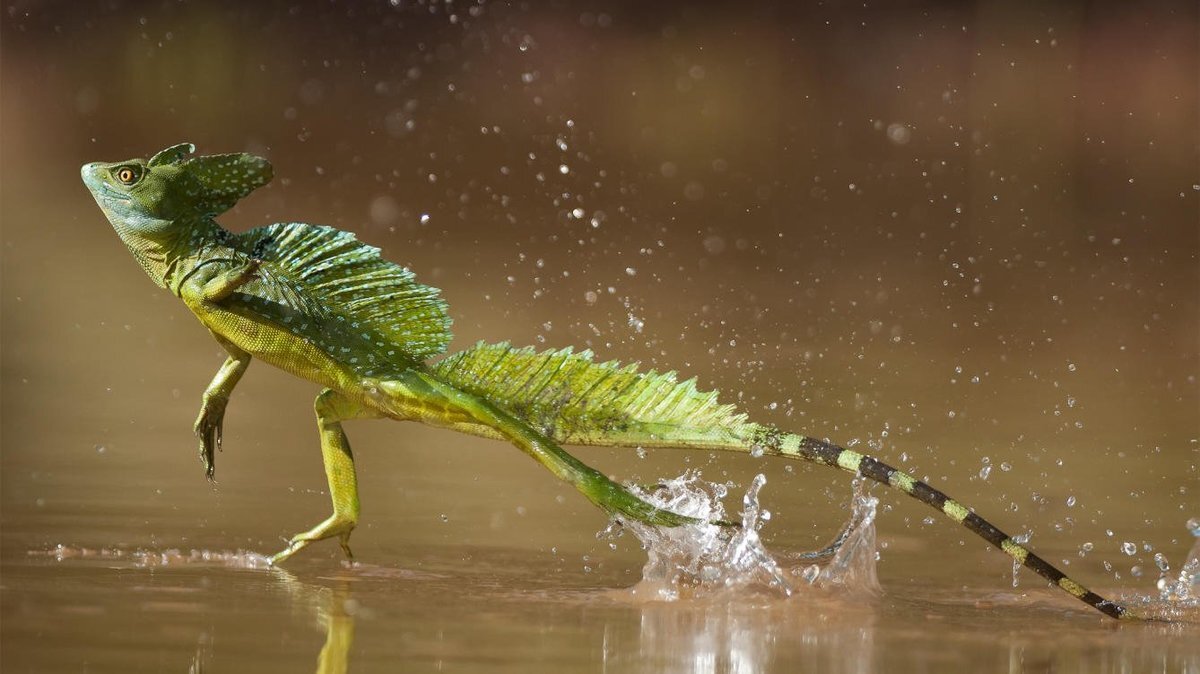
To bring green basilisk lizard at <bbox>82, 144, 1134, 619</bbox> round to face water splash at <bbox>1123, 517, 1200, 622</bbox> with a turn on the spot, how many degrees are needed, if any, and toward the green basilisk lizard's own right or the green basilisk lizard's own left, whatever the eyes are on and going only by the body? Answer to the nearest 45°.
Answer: approximately 180°

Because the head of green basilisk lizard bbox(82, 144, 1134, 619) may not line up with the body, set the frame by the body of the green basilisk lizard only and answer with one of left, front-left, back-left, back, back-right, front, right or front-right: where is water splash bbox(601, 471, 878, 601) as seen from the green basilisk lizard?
back

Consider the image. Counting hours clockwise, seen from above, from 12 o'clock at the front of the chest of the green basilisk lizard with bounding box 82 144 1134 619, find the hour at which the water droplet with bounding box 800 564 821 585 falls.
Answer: The water droplet is roughly at 6 o'clock from the green basilisk lizard.

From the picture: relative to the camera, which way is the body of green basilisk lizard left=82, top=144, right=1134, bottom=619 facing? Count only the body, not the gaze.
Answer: to the viewer's left
